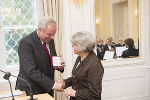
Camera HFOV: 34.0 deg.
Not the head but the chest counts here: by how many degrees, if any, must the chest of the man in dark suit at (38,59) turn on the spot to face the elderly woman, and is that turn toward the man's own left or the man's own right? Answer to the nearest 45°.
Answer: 0° — they already face them

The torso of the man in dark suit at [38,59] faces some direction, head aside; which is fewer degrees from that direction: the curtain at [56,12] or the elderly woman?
the elderly woman

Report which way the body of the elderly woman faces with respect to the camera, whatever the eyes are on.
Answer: to the viewer's left

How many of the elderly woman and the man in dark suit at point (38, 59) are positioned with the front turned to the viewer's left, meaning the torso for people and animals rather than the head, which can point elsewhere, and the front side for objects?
1

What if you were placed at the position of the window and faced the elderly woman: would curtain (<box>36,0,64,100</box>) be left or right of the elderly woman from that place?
left

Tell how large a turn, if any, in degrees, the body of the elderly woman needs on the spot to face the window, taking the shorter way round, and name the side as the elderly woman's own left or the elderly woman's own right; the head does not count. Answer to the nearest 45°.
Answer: approximately 45° to the elderly woman's own right

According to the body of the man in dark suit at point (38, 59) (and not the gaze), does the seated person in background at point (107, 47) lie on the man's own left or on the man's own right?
on the man's own left

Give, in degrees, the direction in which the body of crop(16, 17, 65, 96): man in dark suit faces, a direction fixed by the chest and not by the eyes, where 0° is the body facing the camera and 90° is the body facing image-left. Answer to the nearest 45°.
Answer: approximately 315°

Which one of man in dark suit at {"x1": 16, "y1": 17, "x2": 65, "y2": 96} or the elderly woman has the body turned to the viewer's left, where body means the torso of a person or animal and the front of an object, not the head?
the elderly woman
